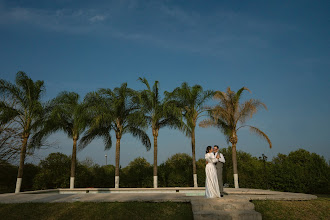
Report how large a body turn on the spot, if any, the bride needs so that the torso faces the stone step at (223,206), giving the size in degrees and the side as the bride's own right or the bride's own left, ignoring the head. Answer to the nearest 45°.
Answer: approximately 90° to the bride's own right

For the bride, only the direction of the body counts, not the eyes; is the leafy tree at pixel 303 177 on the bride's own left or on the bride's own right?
on the bride's own left

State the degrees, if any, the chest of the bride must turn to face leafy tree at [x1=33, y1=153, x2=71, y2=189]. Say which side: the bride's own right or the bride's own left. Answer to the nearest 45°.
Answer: approximately 135° to the bride's own left

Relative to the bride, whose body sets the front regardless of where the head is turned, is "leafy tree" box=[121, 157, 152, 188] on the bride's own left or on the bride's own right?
on the bride's own left

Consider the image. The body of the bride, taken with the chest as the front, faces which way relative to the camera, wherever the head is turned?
to the viewer's right

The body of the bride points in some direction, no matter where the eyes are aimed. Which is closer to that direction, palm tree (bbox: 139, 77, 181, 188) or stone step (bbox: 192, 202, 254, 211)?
the stone step

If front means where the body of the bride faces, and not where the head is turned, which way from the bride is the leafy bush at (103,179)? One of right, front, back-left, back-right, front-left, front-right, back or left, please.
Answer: back-left

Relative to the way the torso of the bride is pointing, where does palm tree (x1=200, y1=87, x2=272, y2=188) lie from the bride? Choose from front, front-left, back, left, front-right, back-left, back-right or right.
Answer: left

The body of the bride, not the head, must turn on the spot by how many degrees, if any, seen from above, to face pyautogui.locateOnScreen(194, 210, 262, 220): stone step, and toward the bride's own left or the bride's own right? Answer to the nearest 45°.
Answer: approximately 90° to the bride's own right
